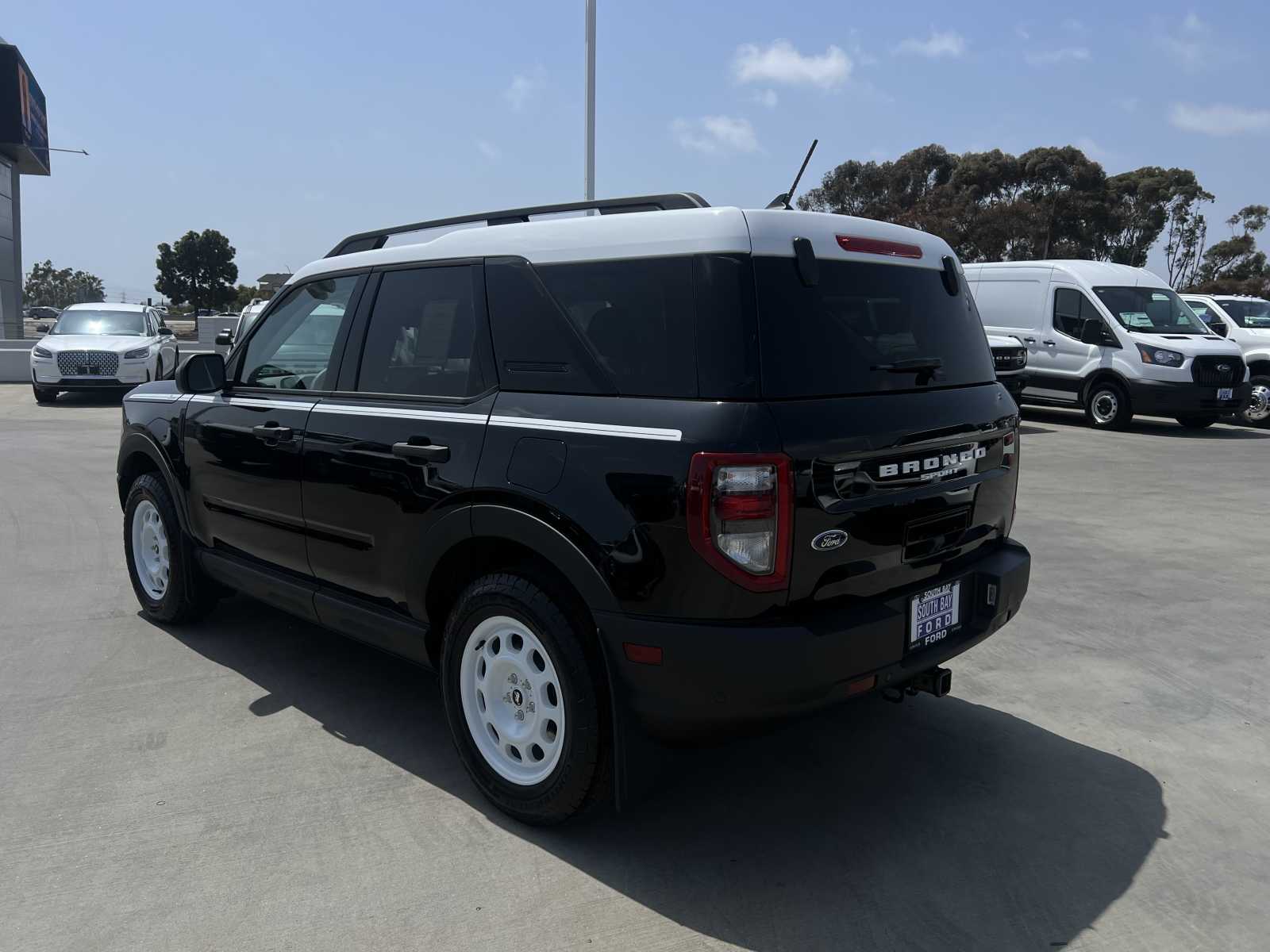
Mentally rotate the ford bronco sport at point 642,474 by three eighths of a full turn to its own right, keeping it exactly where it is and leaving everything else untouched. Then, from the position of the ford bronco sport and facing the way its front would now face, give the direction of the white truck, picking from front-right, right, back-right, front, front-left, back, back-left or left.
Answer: front-left

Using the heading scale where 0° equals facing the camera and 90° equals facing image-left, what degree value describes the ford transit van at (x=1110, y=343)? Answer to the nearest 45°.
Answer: approximately 315°

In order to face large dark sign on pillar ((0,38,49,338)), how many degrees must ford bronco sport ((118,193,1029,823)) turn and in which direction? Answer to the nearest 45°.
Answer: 0° — it already faces it

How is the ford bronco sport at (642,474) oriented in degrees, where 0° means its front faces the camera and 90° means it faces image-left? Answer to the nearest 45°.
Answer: approximately 135°

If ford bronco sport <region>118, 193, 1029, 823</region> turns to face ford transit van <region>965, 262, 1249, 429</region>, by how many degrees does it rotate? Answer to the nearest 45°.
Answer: approximately 90° to its right

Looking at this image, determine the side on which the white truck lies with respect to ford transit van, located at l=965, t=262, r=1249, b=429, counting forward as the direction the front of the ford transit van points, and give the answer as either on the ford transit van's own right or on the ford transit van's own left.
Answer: on the ford transit van's own left

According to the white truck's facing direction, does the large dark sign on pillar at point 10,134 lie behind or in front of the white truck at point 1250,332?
behind

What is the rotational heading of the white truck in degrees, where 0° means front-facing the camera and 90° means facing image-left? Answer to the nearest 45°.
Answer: approximately 315°

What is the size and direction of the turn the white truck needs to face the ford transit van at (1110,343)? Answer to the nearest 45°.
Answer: approximately 90° to its right

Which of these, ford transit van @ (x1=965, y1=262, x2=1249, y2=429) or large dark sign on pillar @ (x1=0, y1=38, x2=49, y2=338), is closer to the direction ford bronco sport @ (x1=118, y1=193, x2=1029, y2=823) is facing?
the large dark sign on pillar
